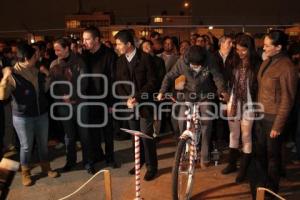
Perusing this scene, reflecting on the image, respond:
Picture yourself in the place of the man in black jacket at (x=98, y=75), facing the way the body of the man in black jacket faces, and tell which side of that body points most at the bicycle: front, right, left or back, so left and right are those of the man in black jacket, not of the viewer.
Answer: left

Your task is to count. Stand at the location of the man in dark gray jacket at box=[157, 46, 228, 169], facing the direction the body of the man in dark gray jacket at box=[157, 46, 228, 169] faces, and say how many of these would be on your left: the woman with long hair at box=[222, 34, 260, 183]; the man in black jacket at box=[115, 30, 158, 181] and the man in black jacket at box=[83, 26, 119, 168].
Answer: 1

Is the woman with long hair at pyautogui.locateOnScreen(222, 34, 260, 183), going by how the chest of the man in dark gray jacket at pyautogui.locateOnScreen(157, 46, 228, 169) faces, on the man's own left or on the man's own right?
on the man's own left

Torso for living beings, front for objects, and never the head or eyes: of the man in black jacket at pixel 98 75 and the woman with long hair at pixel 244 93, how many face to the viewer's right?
0

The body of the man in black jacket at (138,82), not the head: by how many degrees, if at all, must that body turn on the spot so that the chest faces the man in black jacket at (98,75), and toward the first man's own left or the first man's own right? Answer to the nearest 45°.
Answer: approximately 90° to the first man's own right

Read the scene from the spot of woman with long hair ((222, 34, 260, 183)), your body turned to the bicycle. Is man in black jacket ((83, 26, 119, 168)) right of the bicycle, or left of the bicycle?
right

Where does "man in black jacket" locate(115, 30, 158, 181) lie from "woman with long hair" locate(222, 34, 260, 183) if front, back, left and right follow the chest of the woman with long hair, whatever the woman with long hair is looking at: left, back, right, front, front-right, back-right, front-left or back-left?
front-right

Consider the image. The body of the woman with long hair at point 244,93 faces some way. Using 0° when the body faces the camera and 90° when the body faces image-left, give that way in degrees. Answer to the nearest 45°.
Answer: approximately 45°

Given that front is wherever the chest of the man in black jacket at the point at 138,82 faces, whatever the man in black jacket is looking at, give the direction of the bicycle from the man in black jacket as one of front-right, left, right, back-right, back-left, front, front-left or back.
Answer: left

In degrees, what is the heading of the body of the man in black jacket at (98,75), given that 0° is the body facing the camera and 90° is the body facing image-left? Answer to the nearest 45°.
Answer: approximately 45°

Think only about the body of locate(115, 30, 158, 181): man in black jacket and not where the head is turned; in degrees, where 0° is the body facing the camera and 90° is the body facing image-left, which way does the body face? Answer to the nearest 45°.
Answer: approximately 45°

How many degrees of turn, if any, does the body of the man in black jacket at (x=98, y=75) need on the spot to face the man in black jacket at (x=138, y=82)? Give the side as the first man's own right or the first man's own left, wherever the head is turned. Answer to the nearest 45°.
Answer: approximately 90° to the first man's own left
